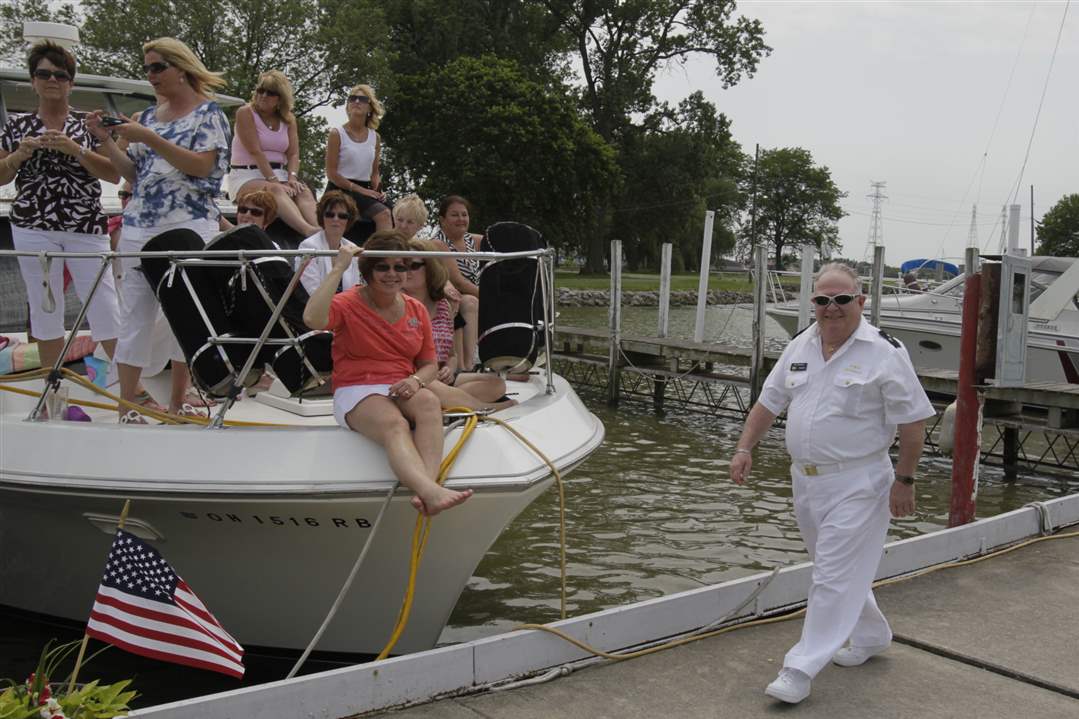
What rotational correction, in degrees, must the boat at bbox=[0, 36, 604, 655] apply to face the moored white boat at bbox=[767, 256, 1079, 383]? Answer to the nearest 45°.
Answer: approximately 90° to its left

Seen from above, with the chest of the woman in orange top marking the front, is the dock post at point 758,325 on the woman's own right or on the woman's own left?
on the woman's own left

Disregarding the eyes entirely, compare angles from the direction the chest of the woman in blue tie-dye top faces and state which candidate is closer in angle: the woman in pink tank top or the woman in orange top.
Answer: the woman in orange top

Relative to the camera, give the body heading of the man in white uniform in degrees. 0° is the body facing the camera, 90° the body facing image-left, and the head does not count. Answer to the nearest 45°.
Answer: approximately 45°

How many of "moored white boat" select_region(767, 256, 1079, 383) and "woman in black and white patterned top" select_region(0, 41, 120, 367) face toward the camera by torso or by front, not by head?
1

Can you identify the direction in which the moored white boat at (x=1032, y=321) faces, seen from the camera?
facing to the left of the viewer

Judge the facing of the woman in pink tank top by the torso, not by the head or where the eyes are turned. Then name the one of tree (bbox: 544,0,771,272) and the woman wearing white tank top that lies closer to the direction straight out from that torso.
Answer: the woman wearing white tank top

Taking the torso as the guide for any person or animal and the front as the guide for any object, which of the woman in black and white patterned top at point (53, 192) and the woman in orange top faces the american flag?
the woman in black and white patterned top

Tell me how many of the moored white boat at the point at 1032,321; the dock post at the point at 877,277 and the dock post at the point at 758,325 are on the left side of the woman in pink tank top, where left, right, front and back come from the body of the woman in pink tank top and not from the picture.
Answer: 3
